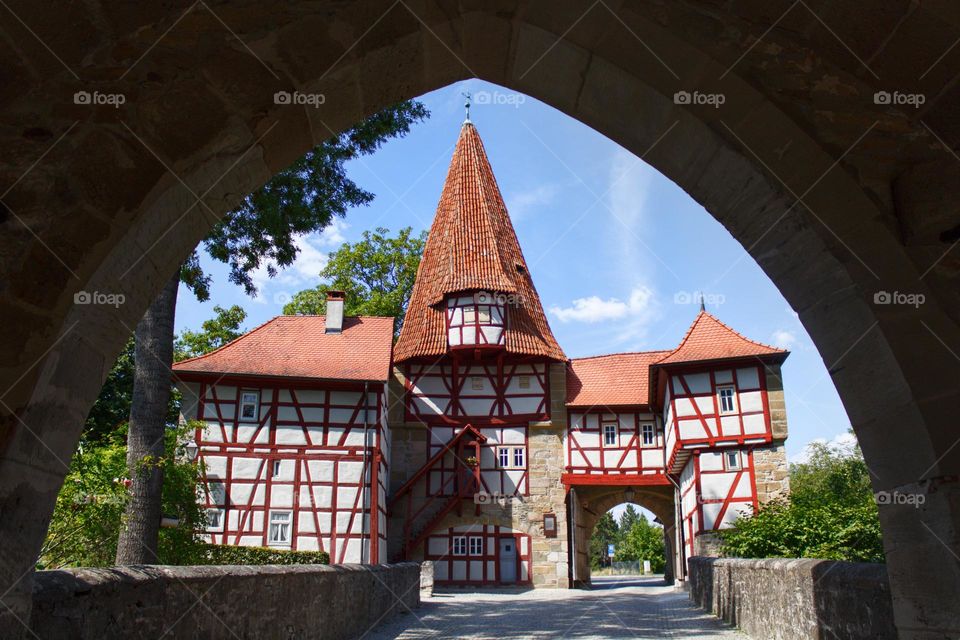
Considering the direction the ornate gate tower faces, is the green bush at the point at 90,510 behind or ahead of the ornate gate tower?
ahead

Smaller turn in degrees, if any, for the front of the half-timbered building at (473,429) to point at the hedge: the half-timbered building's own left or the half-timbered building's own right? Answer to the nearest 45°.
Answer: approximately 45° to the half-timbered building's own right

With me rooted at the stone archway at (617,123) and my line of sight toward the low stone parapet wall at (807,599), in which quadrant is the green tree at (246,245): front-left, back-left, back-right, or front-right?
front-left

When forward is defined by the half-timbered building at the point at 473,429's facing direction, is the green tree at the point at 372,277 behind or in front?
behind

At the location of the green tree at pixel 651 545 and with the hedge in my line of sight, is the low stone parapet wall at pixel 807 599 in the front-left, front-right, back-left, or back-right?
front-left

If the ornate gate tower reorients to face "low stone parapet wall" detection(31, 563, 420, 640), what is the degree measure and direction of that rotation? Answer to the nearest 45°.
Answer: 0° — it already faces it

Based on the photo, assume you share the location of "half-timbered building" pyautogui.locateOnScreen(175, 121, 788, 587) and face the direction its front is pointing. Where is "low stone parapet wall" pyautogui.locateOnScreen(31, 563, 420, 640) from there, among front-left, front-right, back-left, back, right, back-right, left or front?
front

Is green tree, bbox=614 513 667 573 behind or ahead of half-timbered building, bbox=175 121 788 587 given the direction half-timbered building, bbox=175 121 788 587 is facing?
behind

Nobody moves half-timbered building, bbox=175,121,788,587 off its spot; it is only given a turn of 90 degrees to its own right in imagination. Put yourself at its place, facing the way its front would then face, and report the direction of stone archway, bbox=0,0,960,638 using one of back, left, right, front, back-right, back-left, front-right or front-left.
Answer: left

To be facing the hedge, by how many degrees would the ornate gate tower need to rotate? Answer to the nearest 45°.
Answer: approximately 45° to its right

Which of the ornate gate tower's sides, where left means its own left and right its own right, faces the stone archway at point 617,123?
front

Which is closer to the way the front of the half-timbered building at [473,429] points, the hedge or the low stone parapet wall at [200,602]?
the low stone parapet wall

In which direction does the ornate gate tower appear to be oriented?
toward the camera

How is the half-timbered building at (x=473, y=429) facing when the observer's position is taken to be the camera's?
facing the viewer
